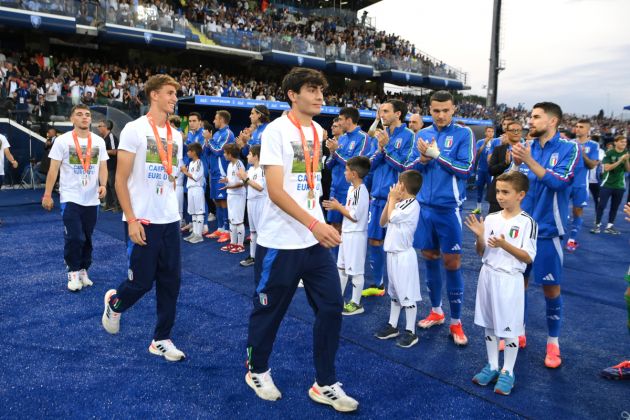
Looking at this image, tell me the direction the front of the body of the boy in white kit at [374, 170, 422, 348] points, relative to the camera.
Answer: to the viewer's left

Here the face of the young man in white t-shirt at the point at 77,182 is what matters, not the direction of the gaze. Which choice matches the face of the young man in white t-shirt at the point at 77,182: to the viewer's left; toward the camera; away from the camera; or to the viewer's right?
toward the camera

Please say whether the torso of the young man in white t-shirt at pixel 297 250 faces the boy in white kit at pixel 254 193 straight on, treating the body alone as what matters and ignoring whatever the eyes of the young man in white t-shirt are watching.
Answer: no

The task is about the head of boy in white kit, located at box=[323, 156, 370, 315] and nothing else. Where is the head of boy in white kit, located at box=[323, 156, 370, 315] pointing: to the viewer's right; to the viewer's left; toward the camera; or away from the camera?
to the viewer's left

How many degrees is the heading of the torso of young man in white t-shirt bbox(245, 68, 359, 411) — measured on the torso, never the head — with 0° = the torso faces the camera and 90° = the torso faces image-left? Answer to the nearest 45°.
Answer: approximately 315°

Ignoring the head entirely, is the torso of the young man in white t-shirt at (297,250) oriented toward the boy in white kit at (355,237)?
no

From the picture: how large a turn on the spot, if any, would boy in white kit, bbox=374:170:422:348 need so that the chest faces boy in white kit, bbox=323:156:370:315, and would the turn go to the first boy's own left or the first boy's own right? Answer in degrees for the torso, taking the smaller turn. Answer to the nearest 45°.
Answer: approximately 45° to the first boy's own right

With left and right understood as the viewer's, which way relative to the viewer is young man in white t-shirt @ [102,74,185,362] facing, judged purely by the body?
facing the viewer and to the right of the viewer

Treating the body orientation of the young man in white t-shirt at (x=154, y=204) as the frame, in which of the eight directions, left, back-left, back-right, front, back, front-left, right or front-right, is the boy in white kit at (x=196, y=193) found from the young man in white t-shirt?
back-left

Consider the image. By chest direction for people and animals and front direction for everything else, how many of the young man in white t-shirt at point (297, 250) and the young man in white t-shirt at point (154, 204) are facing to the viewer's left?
0
